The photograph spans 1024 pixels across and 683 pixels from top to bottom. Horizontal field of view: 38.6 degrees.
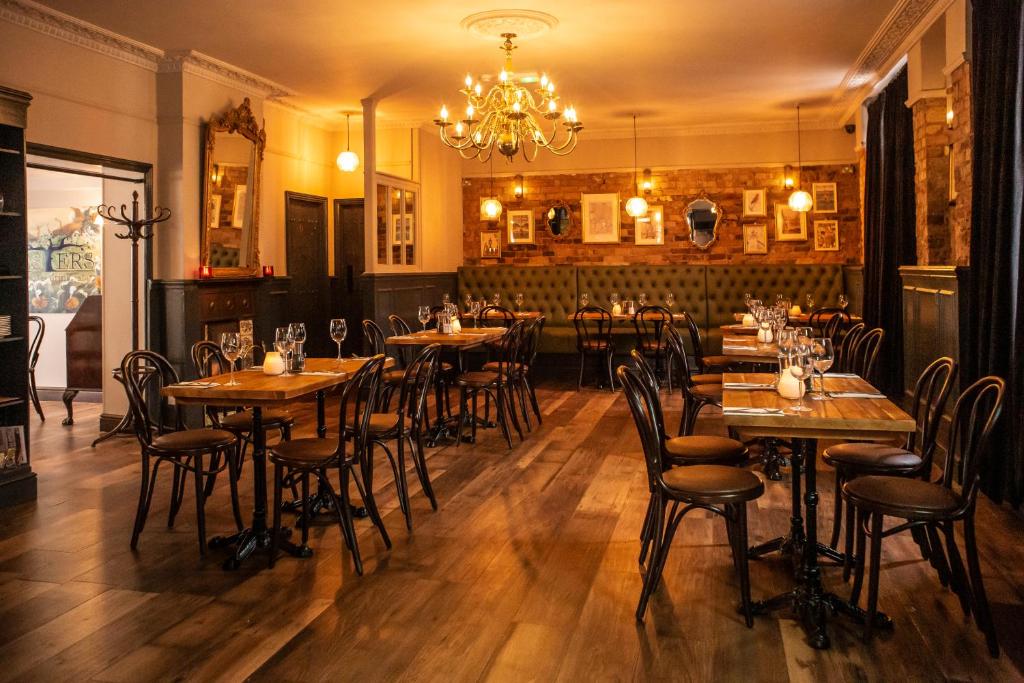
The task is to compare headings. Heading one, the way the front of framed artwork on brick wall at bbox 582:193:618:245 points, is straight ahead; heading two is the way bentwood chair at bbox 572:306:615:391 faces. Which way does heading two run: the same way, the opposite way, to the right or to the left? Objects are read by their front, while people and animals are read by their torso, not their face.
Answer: the opposite way

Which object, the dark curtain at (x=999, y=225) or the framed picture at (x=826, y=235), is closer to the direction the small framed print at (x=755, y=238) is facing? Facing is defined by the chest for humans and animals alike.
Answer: the dark curtain

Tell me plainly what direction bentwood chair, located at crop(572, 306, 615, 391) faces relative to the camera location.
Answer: facing away from the viewer

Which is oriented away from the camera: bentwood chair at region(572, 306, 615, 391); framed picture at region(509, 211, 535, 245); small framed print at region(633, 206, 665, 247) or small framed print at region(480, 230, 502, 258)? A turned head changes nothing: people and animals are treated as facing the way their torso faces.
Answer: the bentwood chair

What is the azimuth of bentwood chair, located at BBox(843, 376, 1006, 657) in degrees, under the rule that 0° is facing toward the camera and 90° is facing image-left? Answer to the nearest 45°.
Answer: approximately 90°

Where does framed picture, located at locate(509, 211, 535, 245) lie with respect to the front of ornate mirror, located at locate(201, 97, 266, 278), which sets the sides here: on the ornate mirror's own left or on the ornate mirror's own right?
on the ornate mirror's own left

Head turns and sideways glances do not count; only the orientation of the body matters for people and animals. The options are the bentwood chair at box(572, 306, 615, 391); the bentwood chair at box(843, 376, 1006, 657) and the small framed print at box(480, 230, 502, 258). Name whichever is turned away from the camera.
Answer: the bentwood chair at box(572, 306, 615, 391)

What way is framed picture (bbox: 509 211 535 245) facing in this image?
toward the camera

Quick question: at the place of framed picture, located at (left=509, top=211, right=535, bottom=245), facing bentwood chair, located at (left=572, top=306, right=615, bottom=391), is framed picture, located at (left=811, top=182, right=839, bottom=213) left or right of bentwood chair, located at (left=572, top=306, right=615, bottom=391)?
left

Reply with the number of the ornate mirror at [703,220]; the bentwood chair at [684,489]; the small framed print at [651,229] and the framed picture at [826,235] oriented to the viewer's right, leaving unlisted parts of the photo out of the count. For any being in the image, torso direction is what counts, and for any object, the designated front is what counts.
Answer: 1

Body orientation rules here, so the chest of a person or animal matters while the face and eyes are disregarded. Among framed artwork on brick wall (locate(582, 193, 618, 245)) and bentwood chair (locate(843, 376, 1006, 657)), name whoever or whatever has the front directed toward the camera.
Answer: the framed artwork on brick wall

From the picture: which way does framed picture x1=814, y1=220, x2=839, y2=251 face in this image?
toward the camera

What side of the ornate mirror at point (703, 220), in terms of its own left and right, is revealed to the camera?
front

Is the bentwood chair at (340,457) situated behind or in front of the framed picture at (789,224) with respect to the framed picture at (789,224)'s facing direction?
in front

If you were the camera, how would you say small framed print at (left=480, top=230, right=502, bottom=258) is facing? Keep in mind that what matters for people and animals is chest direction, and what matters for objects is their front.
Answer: facing the viewer

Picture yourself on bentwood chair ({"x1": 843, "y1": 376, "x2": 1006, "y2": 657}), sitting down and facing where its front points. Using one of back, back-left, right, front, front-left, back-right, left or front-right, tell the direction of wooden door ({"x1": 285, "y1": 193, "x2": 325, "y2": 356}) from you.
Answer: front-right
